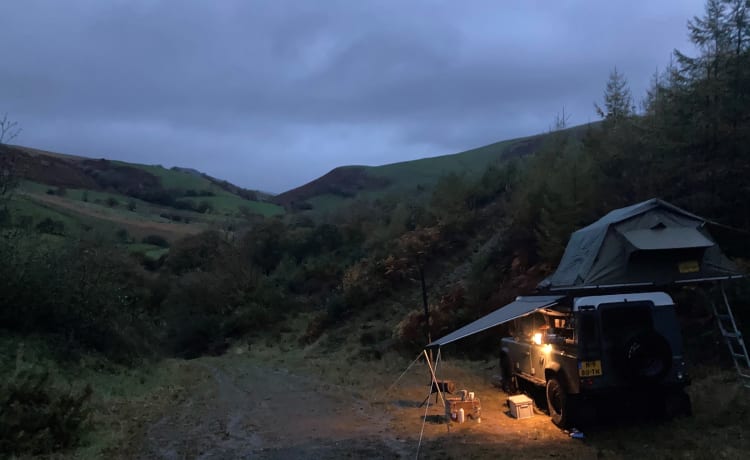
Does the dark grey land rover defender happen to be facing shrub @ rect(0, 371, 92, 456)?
no

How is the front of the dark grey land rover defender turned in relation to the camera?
facing away from the viewer and to the left of the viewer

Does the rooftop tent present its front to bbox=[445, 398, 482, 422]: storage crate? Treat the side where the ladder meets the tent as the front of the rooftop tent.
no

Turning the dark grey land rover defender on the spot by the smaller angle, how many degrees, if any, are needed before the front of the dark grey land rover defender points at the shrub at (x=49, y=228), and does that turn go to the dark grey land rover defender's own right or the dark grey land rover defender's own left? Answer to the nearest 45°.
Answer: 0° — it already faces it

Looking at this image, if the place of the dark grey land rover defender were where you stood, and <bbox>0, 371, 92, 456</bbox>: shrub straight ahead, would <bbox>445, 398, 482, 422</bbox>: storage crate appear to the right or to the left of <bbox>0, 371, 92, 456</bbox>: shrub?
right

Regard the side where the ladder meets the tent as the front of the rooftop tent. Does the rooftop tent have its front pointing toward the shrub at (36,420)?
no

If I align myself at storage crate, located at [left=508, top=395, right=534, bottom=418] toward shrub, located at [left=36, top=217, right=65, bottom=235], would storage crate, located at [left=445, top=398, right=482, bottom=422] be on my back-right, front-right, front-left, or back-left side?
front-left
